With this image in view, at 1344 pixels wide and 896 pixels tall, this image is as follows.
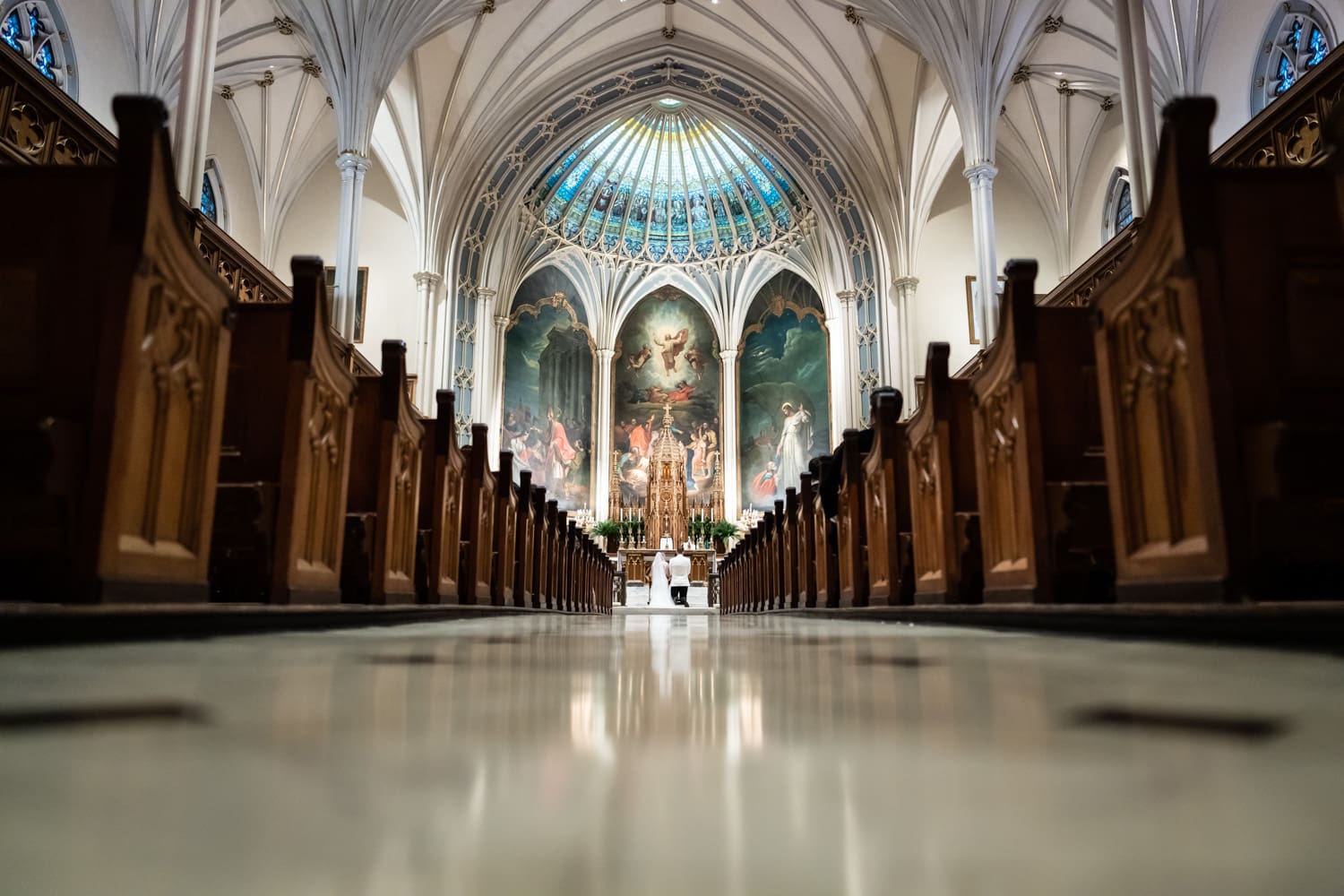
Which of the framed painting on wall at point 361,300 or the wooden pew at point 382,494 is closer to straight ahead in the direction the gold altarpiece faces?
the wooden pew

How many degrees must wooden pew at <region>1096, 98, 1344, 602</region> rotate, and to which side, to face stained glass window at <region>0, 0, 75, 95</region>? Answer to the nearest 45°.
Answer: approximately 45° to its left

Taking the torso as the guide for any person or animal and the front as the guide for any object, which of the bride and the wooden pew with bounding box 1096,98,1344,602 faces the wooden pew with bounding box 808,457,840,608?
the wooden pew with bounding box 1096,98,1344,602

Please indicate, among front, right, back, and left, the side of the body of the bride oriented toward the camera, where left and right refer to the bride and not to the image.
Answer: back

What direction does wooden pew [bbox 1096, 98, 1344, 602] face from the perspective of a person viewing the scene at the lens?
facing away from the viewer and to the left of the viewer

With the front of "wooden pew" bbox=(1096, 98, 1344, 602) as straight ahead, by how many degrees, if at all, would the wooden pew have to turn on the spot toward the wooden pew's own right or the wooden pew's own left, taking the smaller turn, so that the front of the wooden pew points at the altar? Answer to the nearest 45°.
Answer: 0° — it already faces it

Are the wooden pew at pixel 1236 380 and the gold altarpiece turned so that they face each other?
yes

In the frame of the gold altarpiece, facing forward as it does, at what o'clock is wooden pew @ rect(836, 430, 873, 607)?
The wooden pew is roughly at 12 o'clock from the gold altarpiece.

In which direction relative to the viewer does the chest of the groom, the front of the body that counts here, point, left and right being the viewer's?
facing away from the viewer

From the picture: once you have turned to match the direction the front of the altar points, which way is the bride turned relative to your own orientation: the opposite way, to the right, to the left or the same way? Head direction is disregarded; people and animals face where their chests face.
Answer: the opposite way

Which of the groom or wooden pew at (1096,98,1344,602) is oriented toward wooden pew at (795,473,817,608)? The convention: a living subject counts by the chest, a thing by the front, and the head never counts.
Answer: wooden pew at (1096,98,1344,602)

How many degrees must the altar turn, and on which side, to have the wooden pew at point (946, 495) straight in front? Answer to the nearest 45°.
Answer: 0° — it already faces it

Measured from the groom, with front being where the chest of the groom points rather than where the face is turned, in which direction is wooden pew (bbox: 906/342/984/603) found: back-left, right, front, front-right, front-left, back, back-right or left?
back

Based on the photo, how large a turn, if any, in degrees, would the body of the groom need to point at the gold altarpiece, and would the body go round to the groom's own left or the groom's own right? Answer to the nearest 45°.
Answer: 0° — they already face it

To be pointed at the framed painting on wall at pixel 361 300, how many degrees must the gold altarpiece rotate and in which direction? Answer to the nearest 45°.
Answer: approximately 45° to its right
